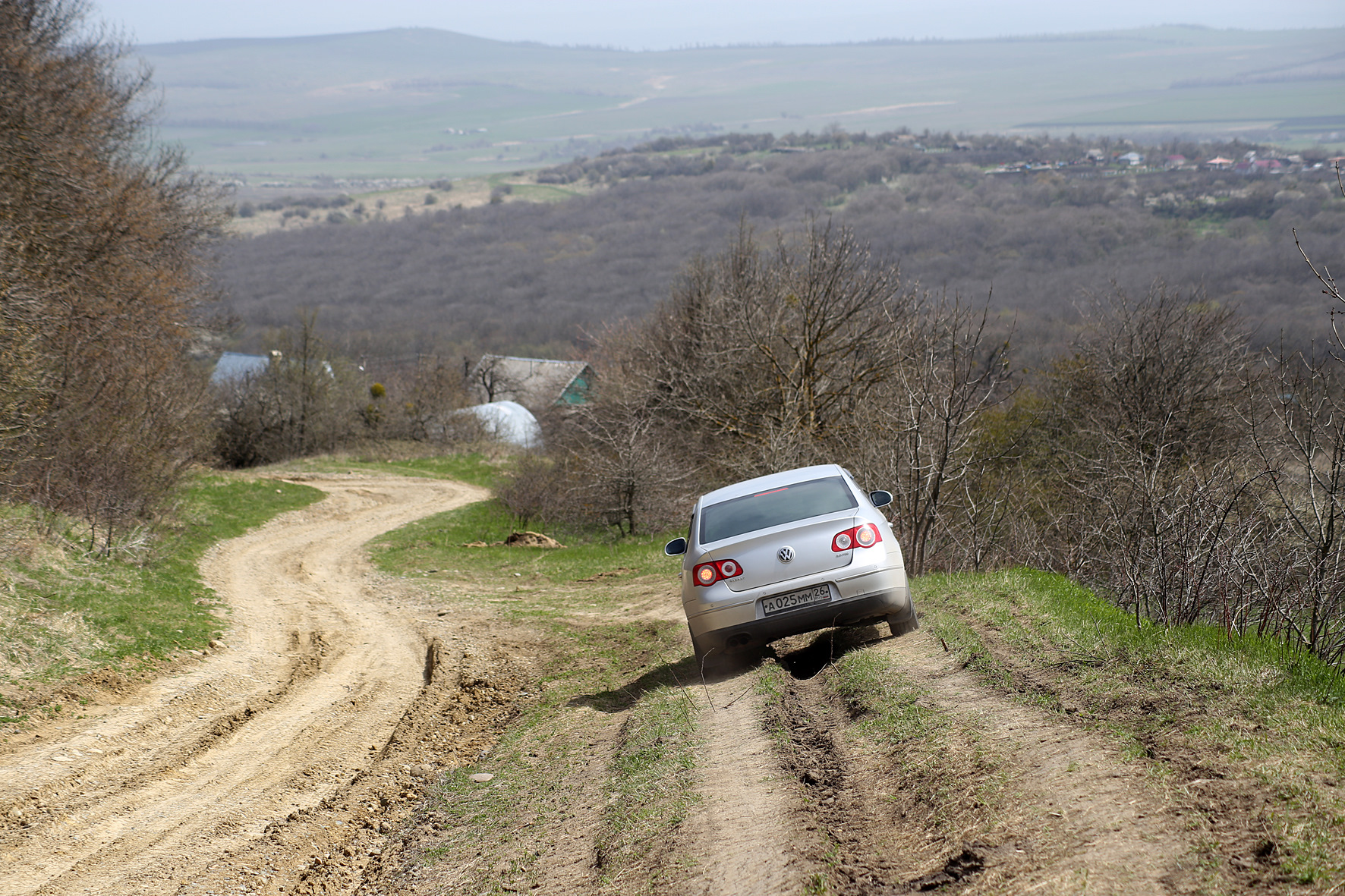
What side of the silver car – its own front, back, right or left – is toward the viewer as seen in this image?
back

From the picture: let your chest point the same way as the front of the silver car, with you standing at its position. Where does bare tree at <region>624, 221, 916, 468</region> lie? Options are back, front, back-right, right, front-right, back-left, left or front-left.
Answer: front

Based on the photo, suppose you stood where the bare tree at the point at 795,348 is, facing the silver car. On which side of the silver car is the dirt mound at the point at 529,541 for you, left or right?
right

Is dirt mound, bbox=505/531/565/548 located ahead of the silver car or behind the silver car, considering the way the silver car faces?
ahead

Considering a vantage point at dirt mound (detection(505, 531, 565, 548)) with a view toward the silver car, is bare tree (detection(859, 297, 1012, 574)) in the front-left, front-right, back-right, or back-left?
front-left

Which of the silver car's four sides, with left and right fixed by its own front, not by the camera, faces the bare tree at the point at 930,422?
front
